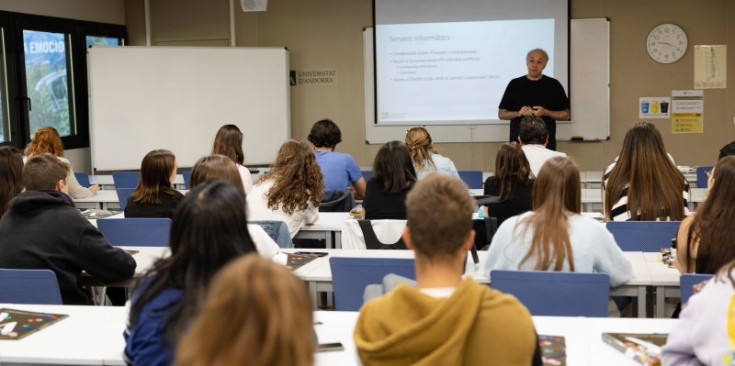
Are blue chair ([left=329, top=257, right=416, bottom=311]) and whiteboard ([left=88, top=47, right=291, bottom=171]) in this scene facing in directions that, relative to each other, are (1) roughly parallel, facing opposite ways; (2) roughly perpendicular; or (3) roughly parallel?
roughly parallel, facing opposite ways

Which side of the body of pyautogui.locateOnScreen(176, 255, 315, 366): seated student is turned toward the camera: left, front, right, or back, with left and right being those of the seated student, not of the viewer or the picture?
back

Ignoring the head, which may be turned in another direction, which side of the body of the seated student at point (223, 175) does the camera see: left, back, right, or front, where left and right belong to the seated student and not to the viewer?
back

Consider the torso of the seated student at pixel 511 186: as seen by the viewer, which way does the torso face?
away from the camera

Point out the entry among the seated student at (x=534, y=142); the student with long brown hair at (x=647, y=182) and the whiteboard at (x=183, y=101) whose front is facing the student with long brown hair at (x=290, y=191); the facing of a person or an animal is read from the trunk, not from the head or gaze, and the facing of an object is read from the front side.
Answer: the whiteboard

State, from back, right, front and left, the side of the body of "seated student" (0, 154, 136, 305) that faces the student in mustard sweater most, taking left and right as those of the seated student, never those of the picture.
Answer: right

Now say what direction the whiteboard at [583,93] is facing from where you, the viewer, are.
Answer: facing the viewer

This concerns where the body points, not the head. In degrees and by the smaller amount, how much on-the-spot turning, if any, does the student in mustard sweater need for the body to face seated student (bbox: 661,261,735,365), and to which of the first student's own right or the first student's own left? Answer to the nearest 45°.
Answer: approximately 90° to the first student's own right

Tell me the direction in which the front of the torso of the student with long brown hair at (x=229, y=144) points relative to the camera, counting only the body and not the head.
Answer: away from the camera

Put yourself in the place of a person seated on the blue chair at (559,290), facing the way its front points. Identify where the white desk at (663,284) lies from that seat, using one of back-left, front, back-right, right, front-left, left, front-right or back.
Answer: front-right

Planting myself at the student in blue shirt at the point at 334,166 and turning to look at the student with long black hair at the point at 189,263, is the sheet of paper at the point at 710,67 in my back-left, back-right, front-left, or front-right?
back-left

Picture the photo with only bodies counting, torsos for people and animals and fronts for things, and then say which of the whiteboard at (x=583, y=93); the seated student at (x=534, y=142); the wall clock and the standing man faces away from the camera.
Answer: the seated student

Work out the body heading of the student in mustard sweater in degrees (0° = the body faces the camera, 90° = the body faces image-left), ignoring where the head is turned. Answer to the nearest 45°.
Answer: approximately 180°

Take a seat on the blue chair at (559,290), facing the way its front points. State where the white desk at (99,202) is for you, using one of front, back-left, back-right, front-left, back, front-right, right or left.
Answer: front-left

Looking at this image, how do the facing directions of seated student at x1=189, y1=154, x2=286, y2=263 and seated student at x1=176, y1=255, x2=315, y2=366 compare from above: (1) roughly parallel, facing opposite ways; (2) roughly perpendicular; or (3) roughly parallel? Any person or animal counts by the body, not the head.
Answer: roughly parallel

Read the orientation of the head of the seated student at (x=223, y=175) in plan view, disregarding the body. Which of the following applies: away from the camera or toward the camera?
away from the camera

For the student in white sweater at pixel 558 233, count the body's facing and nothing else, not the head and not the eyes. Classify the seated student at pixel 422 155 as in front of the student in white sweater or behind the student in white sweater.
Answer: in front

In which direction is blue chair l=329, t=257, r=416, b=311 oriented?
away from the camera
